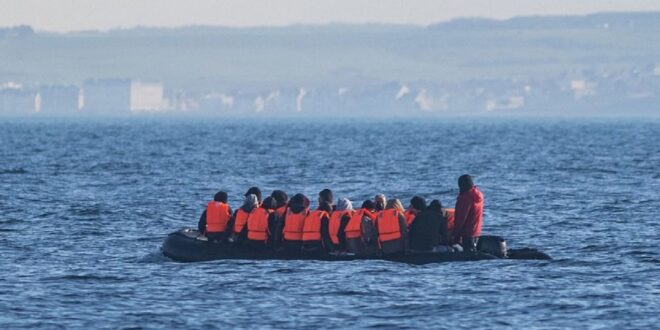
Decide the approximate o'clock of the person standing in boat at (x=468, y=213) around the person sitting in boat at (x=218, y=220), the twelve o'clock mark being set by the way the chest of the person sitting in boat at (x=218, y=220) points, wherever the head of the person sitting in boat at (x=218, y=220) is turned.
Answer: the person standing in boat at (x=468, y=213) is roughly at 2 o'clock from the person sitting in boat at (x=218, y=220).

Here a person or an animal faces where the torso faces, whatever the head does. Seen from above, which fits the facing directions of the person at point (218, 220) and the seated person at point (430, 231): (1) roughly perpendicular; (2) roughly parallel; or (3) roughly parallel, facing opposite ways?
roughly parallel

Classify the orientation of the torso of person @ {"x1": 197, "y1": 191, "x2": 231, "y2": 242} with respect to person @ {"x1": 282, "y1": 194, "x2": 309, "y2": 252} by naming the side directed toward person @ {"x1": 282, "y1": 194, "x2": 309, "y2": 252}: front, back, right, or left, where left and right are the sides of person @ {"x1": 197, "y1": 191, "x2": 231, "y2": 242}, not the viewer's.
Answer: right

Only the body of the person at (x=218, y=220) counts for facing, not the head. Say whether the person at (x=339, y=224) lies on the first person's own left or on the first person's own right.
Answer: on the first person's own right

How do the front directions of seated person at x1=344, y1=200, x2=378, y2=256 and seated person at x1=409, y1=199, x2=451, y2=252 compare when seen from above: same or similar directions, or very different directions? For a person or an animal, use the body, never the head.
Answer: same or similar directions

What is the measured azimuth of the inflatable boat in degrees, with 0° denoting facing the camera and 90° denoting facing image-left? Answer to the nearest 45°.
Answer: approximately 90°

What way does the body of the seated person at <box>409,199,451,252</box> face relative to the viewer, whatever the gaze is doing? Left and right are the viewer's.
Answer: facing away from the viewer and to the right of the viewer

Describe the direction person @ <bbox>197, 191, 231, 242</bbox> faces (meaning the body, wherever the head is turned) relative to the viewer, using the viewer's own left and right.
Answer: facing away from the viewer and to the right of the viewer

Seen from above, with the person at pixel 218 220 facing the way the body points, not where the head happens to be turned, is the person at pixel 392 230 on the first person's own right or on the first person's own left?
on the first person's own right

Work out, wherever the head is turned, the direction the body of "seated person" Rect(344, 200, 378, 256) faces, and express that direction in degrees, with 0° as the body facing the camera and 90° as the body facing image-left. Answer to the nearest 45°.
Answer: approximately 225°

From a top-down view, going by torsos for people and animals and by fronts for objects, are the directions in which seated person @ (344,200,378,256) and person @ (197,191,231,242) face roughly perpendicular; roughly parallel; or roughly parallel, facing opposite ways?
roughly parallel

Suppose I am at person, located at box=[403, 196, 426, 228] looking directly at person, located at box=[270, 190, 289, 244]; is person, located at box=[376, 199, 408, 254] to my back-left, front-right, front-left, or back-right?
front-left
